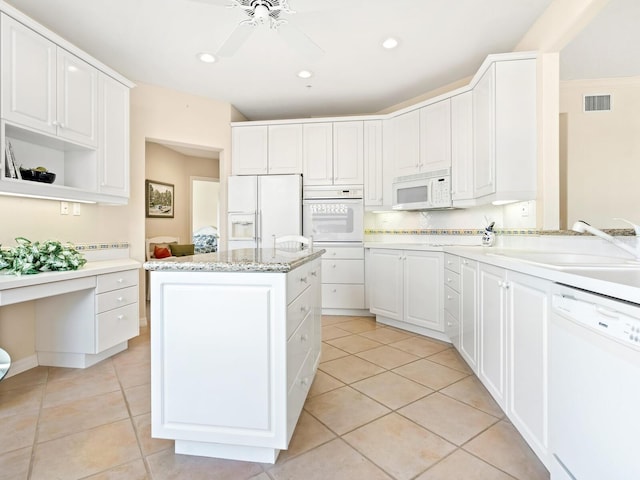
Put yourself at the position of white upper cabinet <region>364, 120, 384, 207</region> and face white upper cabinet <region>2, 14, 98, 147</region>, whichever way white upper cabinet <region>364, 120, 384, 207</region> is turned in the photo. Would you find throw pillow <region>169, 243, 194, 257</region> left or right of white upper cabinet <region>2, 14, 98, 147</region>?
right

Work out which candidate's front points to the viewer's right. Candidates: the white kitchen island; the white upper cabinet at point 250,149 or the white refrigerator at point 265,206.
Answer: the white kitchen island

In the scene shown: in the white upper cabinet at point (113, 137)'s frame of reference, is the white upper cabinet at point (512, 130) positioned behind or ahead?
ahead

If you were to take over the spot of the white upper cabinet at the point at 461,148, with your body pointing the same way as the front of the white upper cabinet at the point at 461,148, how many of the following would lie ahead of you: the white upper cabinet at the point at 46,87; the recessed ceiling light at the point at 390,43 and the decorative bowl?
3

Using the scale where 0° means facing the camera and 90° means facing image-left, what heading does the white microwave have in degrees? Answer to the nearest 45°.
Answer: approximately 45°

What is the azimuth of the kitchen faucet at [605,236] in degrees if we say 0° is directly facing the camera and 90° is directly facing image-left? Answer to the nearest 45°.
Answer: approximately 90°

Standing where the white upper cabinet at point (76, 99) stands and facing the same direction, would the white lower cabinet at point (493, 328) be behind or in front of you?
in front

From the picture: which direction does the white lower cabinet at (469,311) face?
to the viewer's left

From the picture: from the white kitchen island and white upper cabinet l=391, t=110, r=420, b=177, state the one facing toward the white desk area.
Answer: the white upper cabinet
